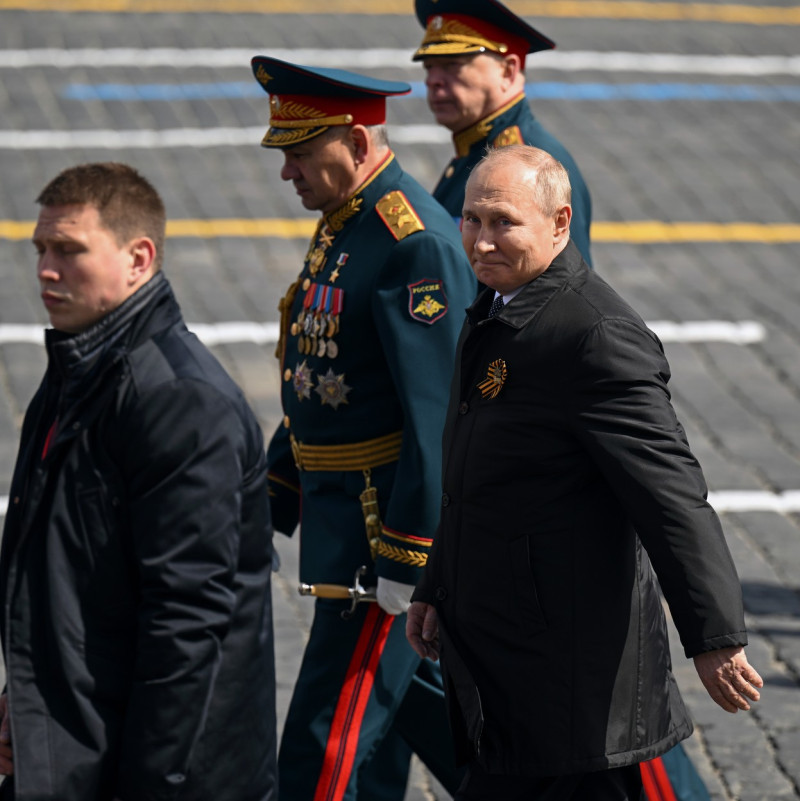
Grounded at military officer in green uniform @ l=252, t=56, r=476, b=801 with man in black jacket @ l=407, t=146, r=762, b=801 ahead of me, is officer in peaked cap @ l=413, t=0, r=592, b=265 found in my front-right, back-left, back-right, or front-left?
back-left

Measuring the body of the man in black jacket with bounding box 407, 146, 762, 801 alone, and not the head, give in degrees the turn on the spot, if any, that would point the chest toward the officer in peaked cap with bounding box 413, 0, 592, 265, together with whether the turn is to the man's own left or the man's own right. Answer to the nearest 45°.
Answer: approximately 135° to the man's own right

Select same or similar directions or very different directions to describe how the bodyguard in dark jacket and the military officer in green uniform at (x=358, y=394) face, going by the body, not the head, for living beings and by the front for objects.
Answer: same or similar directions

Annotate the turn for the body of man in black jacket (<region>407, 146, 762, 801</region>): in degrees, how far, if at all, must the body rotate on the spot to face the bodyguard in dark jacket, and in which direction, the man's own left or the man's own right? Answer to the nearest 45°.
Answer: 0° — they already face them

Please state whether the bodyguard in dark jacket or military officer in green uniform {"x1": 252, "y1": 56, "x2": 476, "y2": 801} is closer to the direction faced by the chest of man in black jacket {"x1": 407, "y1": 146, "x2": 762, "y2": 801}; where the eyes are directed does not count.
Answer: the bodyguard in dark jacket

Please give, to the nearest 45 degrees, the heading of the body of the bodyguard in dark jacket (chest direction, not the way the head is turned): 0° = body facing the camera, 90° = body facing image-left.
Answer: approximately 45°

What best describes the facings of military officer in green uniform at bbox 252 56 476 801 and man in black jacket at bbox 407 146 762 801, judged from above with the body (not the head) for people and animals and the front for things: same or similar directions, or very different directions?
same or similar directions

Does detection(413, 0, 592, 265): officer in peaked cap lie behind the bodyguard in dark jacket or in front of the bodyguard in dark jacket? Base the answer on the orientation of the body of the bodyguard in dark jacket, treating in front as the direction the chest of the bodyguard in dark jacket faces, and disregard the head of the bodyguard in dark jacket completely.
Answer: behind

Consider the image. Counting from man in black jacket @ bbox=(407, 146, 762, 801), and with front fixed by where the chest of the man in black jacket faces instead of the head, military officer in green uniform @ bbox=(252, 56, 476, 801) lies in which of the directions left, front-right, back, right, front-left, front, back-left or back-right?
right

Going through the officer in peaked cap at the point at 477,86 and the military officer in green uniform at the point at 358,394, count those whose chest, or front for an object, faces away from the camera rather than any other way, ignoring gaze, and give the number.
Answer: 0

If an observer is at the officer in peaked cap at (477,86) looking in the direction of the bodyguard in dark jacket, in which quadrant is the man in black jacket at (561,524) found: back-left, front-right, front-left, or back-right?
front-left

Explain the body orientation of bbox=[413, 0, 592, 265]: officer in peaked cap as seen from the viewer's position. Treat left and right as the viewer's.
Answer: facing the viewer and to the left of the viewer

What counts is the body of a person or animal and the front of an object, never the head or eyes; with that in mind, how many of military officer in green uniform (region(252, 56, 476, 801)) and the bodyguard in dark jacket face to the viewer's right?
0

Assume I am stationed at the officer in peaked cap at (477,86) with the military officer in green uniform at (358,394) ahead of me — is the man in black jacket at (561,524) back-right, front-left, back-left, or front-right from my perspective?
front-left

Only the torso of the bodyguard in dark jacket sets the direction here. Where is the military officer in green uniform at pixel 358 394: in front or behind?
behind
